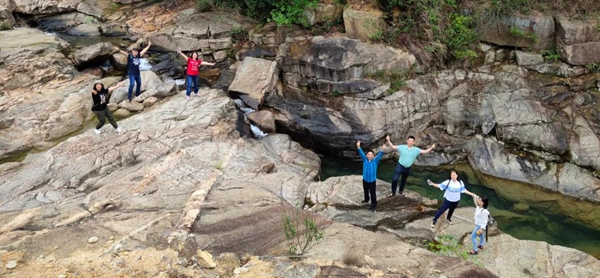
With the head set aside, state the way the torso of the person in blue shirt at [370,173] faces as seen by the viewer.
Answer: toward the camera

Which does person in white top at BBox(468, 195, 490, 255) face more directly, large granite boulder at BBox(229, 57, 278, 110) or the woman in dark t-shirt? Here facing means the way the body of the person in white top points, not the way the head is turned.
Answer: the woman in dark t-shirt

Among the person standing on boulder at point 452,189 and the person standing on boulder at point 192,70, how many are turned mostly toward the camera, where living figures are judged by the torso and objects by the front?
2

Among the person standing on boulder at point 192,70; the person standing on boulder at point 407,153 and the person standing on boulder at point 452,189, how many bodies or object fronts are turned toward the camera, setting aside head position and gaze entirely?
3

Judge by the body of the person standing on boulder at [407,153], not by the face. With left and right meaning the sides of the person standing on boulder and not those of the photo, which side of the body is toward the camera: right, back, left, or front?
front

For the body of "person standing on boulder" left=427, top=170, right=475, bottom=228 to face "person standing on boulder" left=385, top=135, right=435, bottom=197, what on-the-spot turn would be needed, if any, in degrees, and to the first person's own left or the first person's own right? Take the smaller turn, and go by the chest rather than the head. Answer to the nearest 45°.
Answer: approximately 135° to the first person's own right

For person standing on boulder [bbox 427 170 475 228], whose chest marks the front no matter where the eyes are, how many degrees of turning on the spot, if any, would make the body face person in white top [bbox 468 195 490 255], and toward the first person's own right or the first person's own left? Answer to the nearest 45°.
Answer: approximately 45° to the first person's own left

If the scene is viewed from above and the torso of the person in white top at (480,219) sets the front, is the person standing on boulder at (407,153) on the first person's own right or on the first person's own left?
on the first person's own right

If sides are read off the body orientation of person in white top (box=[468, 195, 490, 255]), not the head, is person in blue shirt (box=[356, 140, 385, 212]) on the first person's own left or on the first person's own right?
on the first person's own right

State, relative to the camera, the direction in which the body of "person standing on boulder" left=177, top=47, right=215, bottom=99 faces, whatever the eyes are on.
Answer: toward the camera

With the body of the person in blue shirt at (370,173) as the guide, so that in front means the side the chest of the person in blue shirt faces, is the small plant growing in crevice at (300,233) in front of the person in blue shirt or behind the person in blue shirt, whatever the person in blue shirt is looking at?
in front

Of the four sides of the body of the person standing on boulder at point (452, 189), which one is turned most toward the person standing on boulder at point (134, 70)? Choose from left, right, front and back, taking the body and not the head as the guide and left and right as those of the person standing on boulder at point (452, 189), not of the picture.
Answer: right

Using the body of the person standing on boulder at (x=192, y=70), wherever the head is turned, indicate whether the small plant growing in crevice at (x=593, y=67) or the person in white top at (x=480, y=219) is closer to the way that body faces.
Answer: the person in white top

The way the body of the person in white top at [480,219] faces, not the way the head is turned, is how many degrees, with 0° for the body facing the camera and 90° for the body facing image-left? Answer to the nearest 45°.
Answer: approximately 45°
